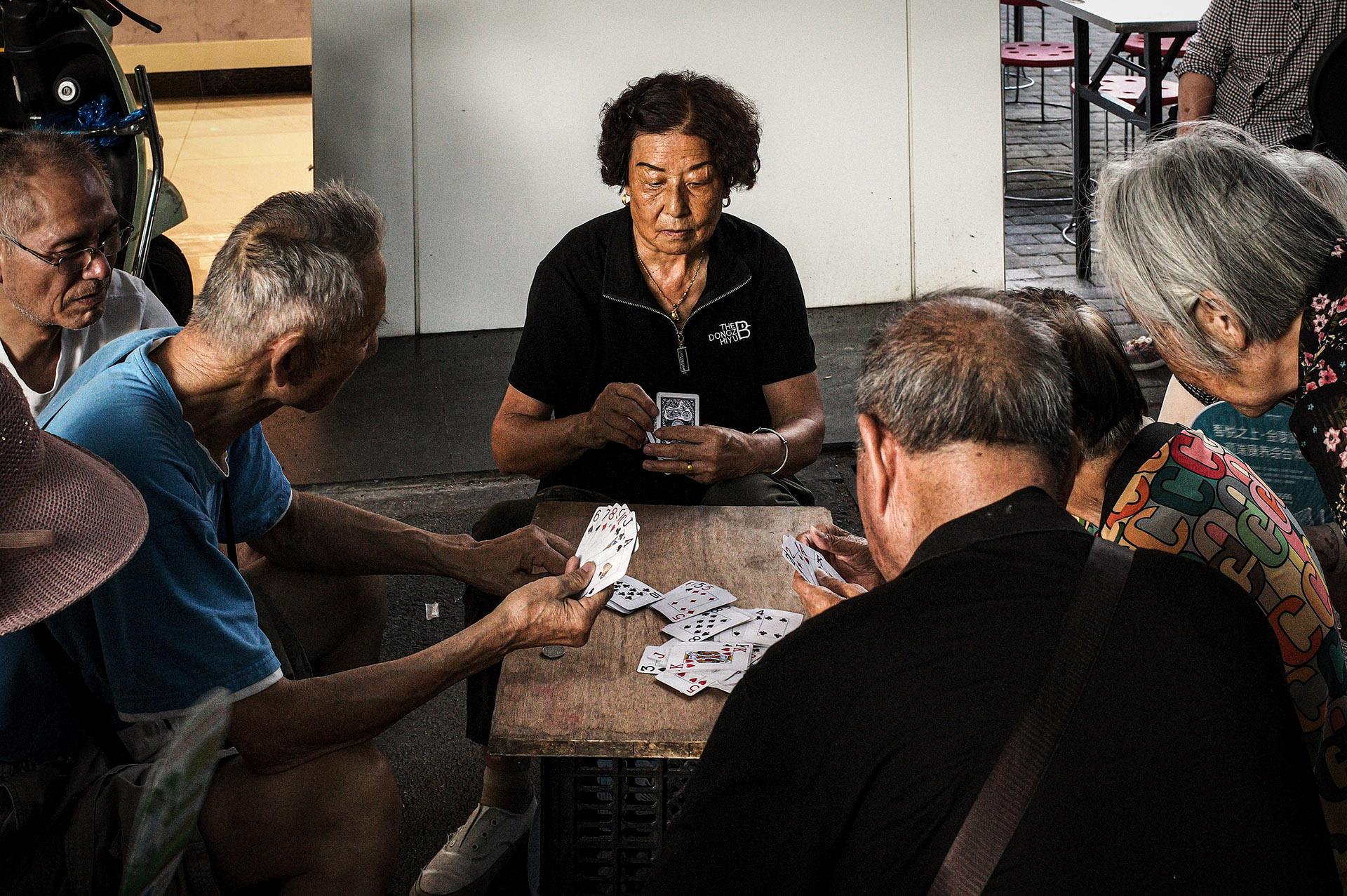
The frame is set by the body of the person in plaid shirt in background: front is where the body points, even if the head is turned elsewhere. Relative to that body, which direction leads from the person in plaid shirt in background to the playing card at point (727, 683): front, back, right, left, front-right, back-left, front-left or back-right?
front

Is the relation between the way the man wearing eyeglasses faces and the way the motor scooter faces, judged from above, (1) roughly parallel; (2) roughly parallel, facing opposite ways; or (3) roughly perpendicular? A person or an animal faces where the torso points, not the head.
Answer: roughly perpendicular

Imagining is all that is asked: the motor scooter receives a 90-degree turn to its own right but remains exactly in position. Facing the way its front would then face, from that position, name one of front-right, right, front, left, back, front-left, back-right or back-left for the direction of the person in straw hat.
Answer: front-right

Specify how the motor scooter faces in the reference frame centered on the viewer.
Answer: facing away from the viewer and to the right of the viewer

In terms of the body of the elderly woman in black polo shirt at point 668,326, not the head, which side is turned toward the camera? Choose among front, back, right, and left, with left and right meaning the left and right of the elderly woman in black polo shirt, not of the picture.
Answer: front

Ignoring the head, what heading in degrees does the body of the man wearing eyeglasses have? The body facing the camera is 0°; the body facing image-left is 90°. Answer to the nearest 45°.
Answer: approximately 315°

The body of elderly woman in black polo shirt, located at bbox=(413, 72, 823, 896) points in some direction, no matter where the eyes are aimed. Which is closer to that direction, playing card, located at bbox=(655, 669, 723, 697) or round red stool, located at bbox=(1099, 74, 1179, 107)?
the playing card

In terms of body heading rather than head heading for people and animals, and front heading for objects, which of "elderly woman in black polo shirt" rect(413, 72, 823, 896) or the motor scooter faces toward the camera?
the elderly woman in black polo shirt

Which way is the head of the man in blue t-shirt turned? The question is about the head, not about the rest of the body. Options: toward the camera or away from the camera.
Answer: away from the camera

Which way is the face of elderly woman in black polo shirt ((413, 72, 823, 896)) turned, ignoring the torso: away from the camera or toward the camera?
toward the camera

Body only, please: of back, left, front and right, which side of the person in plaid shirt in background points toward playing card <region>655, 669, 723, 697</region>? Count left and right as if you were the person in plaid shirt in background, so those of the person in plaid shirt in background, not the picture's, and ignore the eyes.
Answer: front
